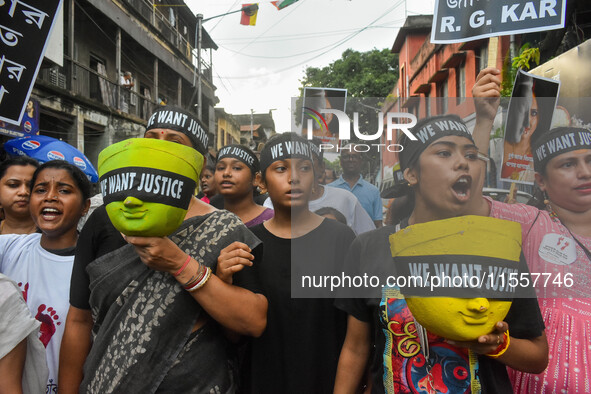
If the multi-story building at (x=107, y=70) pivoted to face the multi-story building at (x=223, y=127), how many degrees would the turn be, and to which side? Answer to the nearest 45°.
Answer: approximately 90° to its left

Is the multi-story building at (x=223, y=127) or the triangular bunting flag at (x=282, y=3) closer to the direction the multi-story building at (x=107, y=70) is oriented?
the triangular bunting flag

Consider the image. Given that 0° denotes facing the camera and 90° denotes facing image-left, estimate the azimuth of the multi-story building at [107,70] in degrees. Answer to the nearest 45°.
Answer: approximately 315°
